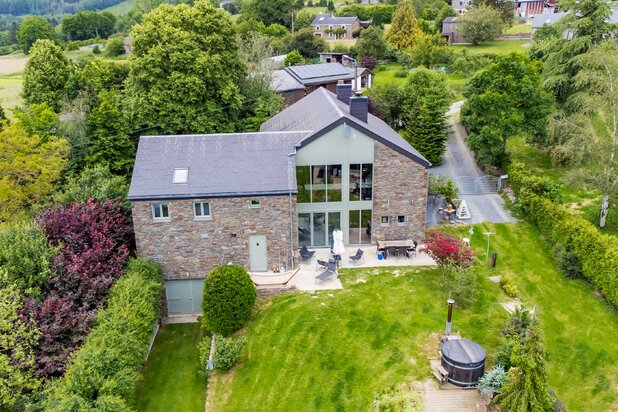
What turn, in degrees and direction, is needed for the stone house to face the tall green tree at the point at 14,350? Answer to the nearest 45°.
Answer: approximately 45° to its right

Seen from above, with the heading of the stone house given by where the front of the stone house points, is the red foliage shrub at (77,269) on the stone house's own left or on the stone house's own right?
on the stone house's own right

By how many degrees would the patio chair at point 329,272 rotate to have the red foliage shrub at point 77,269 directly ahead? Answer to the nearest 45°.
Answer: approximately 45° to its right

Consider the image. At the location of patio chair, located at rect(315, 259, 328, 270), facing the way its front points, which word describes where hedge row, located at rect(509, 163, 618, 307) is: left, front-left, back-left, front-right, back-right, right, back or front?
back-left

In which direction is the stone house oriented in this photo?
toward the camera

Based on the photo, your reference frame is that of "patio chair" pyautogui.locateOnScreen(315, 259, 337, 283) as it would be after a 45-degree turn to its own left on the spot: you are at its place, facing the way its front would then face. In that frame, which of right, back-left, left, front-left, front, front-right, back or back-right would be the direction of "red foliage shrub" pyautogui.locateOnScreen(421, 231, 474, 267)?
left

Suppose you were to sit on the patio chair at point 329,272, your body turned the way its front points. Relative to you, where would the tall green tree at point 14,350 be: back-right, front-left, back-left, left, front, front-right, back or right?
front

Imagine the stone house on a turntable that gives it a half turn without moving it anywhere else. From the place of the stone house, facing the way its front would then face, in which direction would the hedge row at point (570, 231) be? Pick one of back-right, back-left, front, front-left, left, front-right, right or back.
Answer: right

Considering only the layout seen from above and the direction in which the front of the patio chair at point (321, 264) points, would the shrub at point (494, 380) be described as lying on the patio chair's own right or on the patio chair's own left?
on the patio chair's own left

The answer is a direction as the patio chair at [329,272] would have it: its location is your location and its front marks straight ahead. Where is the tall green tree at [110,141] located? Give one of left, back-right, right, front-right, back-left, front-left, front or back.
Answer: right

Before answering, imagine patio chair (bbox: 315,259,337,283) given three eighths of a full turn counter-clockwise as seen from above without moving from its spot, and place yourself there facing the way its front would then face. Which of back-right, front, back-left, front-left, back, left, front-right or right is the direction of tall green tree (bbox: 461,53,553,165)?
front-left

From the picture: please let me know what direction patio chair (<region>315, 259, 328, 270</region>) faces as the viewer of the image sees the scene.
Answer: facing the viewer and to the left of the viewer

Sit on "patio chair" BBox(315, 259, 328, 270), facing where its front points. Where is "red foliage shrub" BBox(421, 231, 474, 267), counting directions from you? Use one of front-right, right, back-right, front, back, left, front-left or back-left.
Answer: back-left

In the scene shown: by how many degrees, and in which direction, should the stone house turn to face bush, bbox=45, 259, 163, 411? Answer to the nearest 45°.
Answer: approximately 45° to its right

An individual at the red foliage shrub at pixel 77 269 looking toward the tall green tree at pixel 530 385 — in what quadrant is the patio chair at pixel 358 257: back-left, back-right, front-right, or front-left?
front-left
